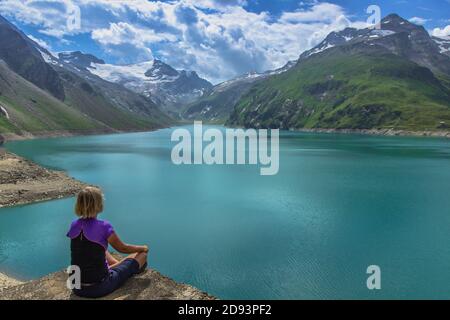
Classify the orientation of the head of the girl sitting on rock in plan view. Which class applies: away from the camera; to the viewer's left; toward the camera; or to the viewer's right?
away from the camera

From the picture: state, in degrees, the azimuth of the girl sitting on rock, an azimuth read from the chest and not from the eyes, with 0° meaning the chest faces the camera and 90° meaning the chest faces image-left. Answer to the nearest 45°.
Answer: approximately 225°
